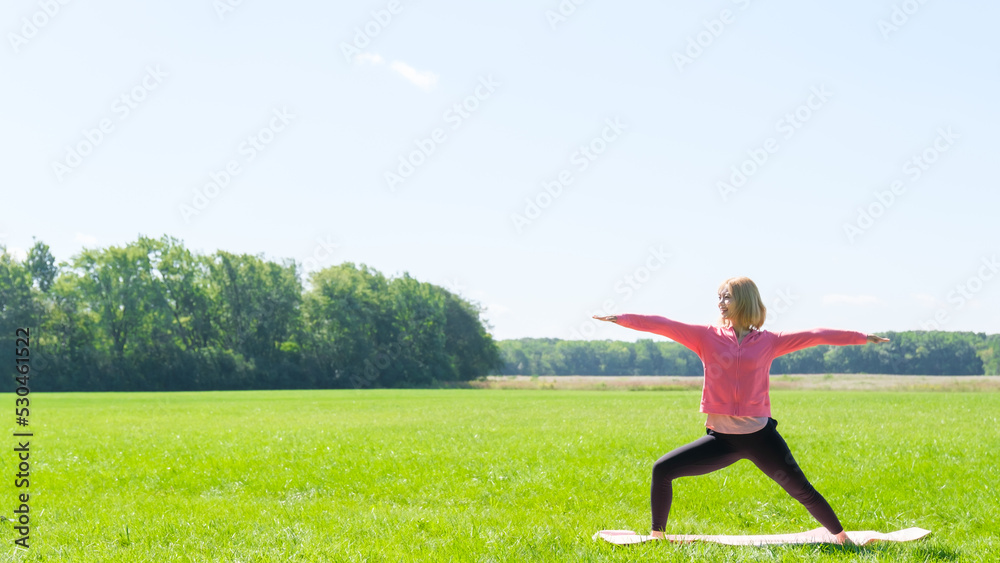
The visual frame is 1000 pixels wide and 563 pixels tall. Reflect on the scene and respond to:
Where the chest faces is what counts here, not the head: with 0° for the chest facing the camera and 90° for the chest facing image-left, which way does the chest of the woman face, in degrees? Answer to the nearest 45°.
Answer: approximately 0°

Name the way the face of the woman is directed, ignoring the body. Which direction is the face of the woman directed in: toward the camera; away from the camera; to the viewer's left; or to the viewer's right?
to the viewer's left
